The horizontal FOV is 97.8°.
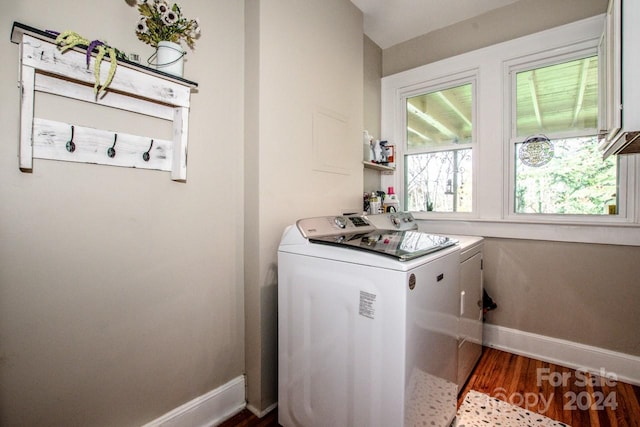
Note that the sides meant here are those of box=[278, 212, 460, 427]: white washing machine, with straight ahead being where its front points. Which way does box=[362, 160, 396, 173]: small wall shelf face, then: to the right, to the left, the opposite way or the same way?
the same way

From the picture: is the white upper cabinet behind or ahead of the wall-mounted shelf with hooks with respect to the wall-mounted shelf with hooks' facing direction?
ahead

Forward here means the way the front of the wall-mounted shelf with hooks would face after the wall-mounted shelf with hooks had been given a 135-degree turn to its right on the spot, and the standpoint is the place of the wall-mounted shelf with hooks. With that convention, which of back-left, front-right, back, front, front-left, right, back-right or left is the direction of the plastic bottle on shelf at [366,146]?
back

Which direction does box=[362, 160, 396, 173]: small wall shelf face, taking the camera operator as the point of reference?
facing the viewer and to the right of the viewer

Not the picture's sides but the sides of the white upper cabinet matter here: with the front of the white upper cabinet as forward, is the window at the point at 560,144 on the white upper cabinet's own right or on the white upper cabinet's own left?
on the white upper cabinet's own right

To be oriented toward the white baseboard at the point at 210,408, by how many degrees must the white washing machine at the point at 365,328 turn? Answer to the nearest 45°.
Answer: approximately 135° to its right

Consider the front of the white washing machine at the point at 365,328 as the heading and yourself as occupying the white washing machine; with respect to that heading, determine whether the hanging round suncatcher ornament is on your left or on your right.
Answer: on your left
